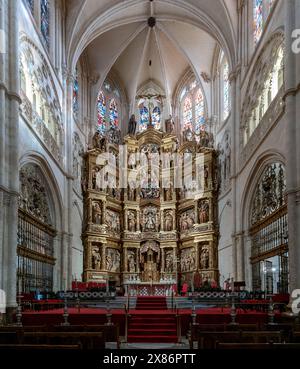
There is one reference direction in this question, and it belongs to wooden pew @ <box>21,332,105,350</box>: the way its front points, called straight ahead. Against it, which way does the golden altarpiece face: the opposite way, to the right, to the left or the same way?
the opposite way

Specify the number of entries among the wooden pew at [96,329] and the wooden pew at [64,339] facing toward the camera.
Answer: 0

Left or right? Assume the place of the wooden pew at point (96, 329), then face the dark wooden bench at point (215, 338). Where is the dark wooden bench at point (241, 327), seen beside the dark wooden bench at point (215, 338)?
left

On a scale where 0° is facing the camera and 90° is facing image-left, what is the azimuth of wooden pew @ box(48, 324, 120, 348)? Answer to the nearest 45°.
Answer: approximately 180°

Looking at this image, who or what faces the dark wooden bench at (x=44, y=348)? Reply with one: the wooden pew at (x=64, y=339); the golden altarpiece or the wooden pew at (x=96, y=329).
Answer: the golden altarpiece

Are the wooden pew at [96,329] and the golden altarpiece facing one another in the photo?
yes

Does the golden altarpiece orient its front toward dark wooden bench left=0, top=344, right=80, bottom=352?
yes

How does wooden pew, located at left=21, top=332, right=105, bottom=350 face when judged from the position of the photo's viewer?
facing away from the viewer

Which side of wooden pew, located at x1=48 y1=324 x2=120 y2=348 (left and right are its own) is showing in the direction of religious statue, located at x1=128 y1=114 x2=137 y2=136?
front

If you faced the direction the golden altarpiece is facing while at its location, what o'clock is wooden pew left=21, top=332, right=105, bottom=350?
The wooden pew is roughly at 12 o'clock from the golden altarpiece.

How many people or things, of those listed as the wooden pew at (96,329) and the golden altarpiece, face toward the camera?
1

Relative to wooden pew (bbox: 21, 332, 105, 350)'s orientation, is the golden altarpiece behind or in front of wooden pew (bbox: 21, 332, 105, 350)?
in front
